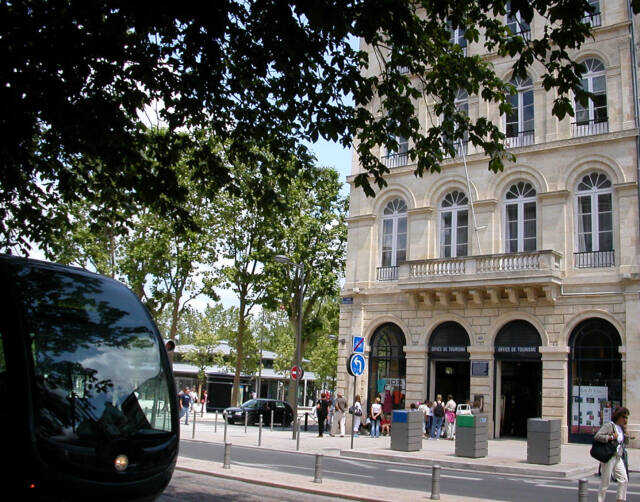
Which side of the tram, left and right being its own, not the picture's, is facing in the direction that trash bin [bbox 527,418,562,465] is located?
left

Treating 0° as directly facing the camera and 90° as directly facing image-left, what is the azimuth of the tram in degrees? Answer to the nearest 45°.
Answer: approximately 315°

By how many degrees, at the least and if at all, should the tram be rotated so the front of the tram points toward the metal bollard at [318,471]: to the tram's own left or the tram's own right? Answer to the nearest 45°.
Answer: approximately 90° to the tram's own left

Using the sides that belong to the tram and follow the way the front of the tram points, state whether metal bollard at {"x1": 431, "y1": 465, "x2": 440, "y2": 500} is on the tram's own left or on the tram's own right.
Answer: on the tram's own left

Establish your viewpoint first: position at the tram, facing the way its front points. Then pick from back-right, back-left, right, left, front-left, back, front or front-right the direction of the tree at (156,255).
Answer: back-left

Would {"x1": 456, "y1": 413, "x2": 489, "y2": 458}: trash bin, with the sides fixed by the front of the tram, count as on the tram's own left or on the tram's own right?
on the tram's own left
